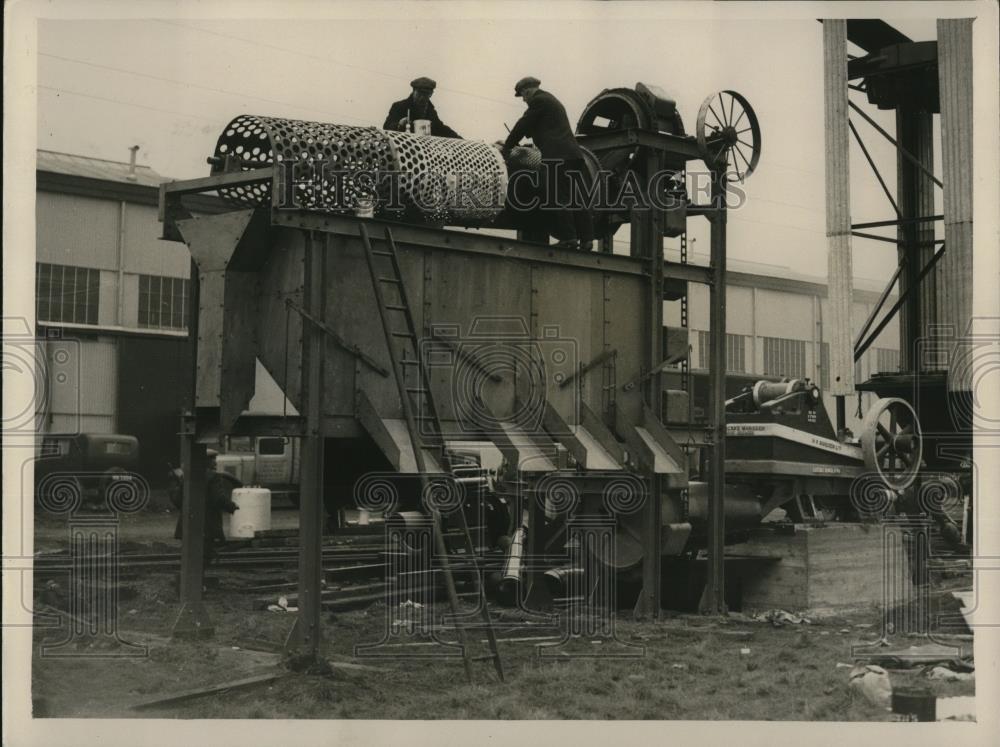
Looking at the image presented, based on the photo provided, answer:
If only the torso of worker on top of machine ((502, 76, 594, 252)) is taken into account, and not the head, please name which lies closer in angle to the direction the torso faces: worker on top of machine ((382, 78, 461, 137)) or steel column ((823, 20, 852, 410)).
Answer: the worker on top of machine

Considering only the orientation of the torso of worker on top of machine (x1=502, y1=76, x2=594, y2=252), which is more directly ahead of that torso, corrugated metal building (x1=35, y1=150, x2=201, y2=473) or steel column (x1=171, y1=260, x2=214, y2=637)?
the steel column

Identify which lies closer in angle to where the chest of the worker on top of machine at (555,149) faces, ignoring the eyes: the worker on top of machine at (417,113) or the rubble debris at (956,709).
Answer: the worker on top of machine

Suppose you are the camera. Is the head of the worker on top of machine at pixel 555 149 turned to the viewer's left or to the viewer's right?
to the viewer's left

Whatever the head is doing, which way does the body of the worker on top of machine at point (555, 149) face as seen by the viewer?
to the viewer's left

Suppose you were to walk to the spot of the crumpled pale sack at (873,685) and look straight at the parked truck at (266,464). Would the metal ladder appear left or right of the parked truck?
left

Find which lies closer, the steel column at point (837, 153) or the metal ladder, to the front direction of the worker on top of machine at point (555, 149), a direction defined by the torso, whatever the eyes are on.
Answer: the metal ladder

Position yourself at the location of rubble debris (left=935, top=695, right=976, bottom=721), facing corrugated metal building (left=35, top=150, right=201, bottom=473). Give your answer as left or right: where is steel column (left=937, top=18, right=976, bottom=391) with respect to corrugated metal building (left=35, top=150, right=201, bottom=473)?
right

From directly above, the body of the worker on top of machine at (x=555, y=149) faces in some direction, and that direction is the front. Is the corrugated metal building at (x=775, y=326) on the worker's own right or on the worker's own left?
on the worker's own right
